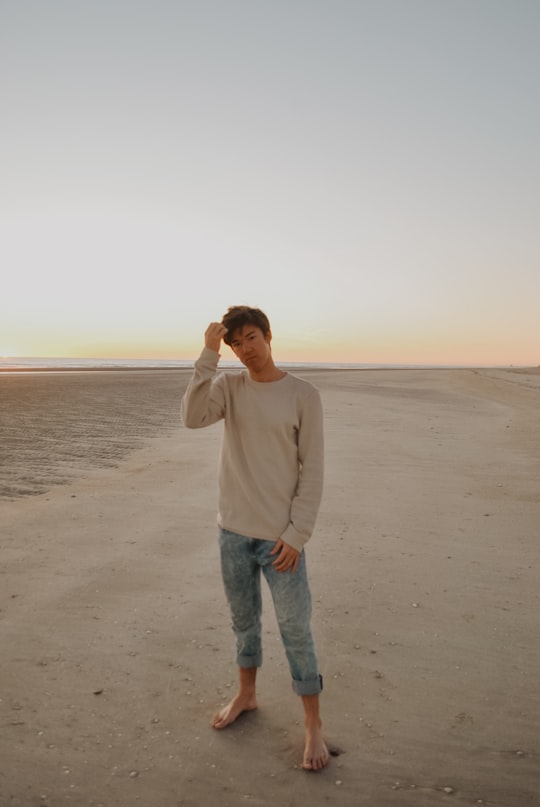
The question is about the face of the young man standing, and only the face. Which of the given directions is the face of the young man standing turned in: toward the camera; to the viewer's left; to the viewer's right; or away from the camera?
toward the camera

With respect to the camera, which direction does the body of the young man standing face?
toward the camera
